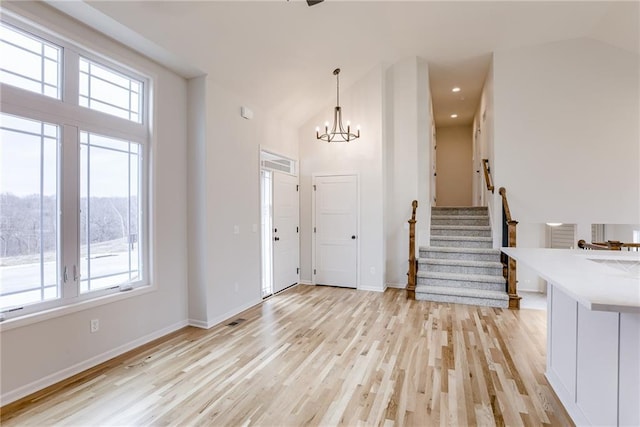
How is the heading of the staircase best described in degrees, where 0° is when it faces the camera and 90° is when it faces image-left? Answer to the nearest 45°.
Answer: approximately 0°

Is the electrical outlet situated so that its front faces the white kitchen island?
yes

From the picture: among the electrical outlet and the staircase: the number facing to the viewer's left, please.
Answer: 0

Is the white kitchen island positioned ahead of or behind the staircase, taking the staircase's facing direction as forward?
ahead

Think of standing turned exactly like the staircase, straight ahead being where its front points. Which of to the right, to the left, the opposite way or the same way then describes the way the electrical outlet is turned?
to the left

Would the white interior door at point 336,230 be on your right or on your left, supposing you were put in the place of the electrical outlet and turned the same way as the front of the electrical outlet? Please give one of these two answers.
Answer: on your left

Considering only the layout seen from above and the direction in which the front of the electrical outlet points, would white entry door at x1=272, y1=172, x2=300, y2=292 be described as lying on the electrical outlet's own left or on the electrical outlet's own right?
on the electrical outlet's own left

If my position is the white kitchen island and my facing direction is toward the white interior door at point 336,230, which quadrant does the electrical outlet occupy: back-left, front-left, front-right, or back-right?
front-left

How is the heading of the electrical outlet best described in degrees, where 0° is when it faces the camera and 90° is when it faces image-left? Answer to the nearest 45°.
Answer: approximately 315°

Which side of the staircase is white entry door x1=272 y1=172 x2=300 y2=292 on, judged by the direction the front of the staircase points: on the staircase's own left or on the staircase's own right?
on the staircase's own right

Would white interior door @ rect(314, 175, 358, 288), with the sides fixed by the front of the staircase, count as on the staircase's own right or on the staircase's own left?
on the staircase's own right

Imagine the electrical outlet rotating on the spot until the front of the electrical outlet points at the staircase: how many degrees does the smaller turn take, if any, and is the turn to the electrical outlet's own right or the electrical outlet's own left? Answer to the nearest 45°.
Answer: approximately 45° to the electrical outlet's own left

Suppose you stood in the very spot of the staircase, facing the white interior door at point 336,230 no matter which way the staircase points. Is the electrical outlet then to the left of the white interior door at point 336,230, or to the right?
left

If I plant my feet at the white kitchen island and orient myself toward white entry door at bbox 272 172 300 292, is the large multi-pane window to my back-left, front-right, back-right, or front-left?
front-left

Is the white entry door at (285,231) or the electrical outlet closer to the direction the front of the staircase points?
the electrical outlet

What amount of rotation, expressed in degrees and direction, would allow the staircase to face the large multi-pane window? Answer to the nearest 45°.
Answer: approximately 45° to its right
